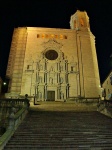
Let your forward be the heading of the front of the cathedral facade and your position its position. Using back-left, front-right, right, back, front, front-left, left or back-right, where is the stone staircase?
front

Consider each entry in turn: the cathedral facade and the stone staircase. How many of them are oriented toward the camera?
2

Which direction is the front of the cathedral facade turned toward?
toward the camera

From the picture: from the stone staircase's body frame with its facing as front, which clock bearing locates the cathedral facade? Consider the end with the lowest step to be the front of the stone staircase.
The cathedral facade is roughly at 6 o'clock from the stone staircase.

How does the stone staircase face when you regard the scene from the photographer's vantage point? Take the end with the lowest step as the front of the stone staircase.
facing the viewer
